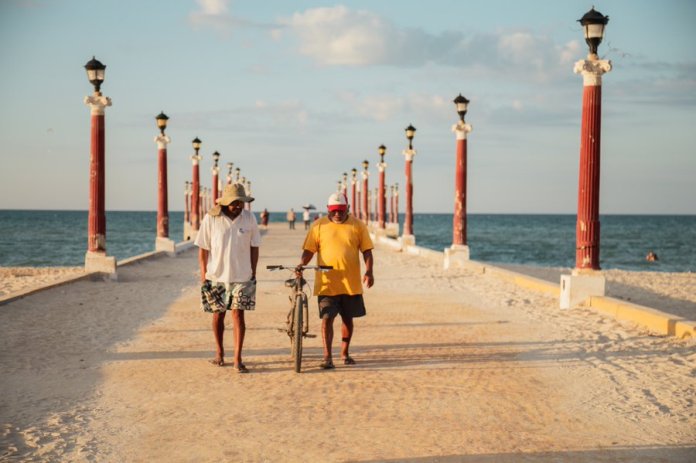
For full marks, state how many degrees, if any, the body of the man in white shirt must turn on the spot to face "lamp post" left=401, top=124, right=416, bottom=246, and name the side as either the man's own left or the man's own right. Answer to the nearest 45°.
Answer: approximately 180°

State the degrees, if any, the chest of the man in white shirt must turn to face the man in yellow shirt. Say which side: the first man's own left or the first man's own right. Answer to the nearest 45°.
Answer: approximately 90° to the first man's own left

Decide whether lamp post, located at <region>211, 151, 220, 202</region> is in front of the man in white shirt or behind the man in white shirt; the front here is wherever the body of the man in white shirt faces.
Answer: behind

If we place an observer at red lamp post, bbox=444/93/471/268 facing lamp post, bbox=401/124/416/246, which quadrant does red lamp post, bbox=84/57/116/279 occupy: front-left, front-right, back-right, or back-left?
back-left

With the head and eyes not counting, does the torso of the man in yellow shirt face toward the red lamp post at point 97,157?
no

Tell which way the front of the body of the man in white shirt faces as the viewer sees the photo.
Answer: toward the camera

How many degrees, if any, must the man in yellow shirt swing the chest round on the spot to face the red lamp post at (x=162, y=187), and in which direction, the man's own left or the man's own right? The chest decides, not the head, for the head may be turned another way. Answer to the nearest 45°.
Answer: approximately 180°

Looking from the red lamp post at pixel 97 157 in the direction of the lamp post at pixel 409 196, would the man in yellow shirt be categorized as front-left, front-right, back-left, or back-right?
back-right

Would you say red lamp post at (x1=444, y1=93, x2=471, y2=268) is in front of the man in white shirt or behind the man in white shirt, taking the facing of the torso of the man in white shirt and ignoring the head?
behind

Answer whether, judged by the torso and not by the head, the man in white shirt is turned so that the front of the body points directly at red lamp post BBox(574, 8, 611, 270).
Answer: no

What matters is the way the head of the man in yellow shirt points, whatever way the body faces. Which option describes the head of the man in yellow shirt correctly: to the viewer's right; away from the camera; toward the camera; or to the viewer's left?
toward the camera

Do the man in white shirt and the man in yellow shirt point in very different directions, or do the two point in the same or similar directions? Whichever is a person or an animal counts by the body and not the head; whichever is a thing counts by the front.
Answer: same or similar directions

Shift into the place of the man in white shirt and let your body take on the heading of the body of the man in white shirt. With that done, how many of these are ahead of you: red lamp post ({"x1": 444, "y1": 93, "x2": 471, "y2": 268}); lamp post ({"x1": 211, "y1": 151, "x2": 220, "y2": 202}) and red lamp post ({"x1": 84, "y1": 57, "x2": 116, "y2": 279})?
0

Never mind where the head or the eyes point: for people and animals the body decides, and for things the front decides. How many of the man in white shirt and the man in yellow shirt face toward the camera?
2
